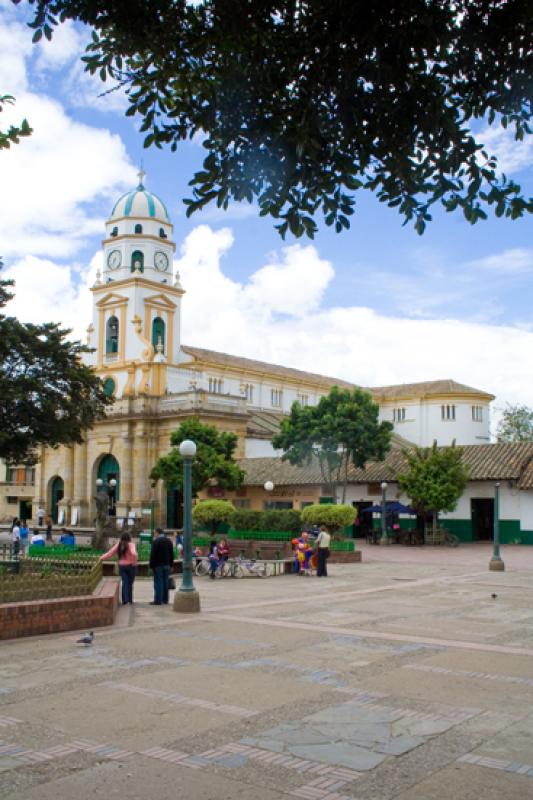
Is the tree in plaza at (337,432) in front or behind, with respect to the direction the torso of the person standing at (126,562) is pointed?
in front

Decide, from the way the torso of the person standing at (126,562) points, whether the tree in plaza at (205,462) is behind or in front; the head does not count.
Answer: in front

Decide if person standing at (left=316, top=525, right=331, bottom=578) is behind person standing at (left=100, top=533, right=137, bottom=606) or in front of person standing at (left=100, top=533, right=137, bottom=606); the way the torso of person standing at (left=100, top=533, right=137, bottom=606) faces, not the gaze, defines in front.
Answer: in front

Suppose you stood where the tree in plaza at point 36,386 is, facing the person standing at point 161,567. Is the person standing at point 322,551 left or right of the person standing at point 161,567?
left

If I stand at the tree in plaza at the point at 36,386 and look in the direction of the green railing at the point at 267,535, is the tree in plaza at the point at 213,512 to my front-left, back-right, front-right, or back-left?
front-left

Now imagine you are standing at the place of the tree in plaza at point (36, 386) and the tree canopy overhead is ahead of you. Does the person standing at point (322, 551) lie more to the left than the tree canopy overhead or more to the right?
left

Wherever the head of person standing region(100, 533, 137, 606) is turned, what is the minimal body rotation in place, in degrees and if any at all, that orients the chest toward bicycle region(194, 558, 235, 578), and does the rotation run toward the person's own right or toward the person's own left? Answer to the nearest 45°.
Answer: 0° — they already face it

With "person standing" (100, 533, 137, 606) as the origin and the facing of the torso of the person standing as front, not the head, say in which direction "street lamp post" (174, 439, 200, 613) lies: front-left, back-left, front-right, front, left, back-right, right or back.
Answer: back-right
